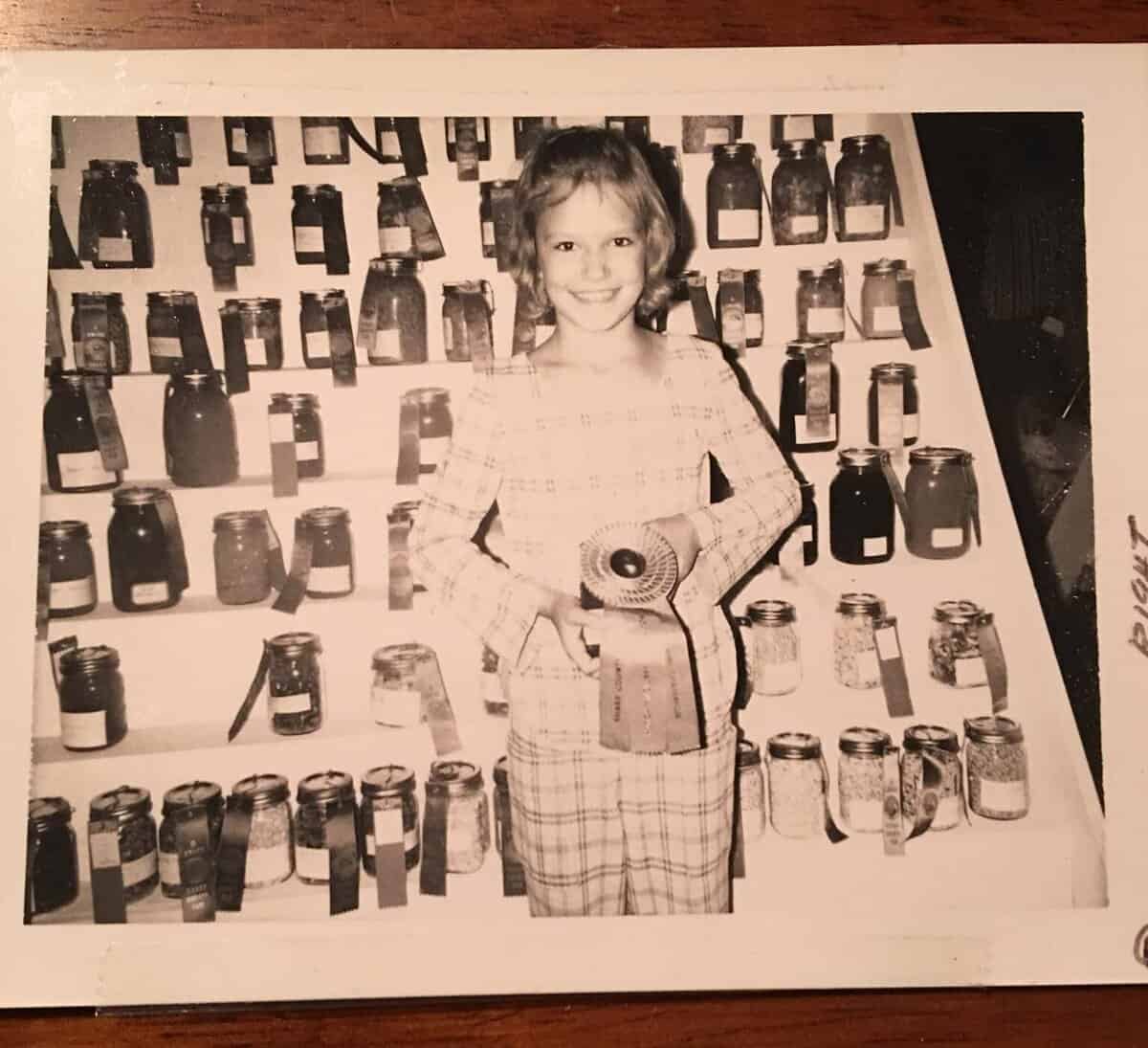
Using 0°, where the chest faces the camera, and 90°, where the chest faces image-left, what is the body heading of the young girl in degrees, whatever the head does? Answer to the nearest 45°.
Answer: approximately 0°
